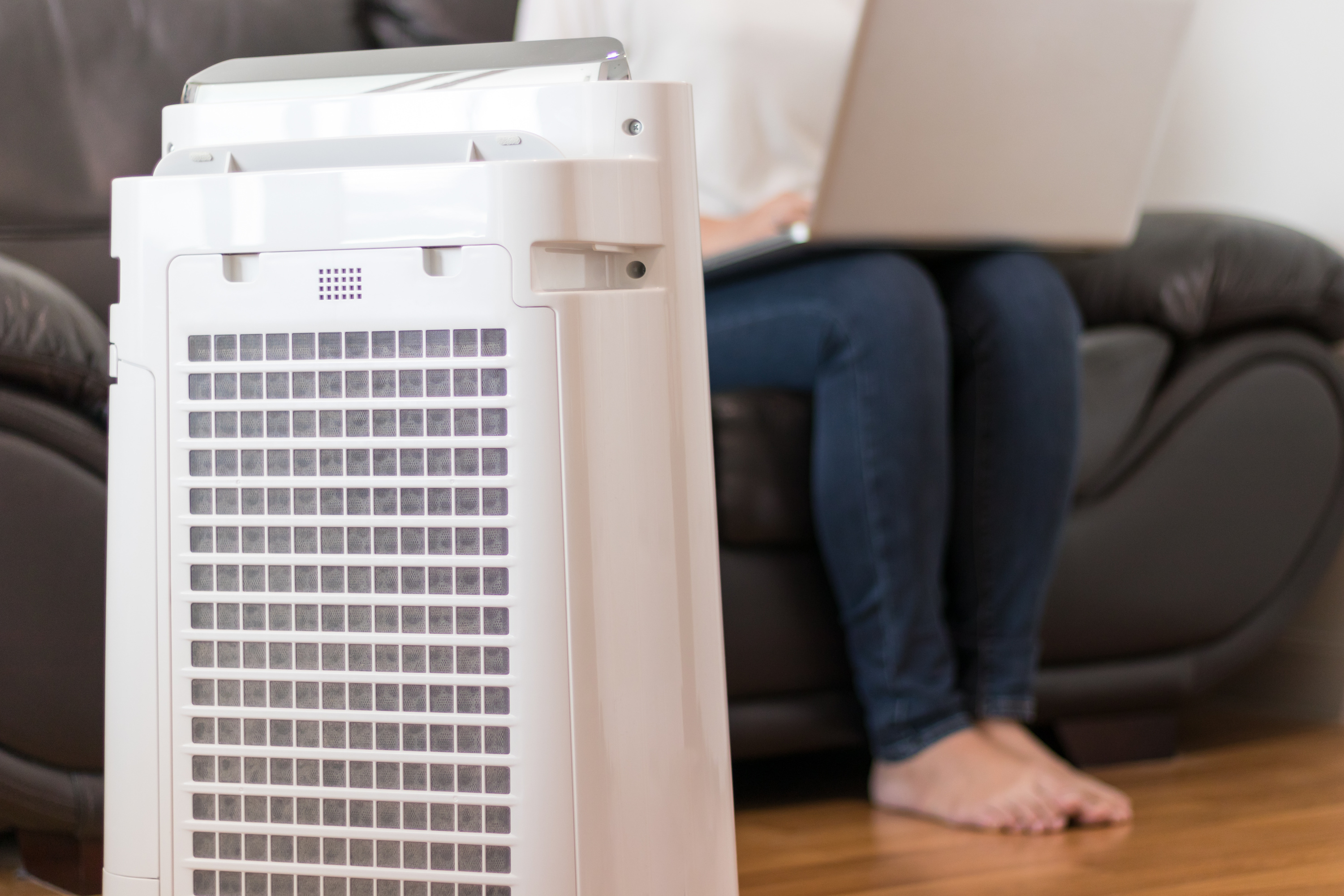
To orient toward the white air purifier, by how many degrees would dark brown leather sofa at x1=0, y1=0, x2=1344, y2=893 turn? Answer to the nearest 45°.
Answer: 0° — it already faces it

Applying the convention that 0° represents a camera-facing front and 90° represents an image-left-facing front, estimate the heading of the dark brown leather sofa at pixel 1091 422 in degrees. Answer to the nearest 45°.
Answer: approximately 315°

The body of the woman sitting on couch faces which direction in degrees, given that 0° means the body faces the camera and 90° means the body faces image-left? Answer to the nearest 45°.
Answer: approximately 315°

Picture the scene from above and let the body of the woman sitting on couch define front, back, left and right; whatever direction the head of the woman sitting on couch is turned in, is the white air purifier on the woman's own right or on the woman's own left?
on the woman's own right
